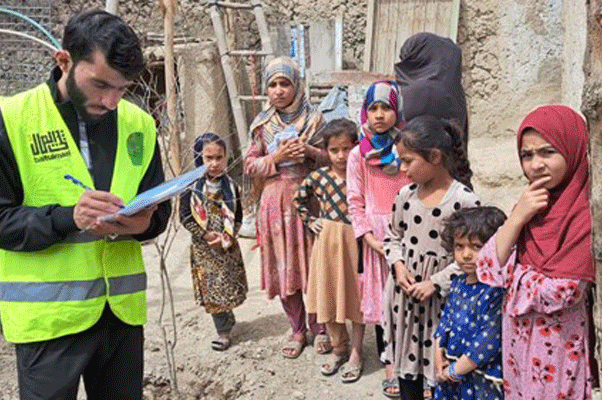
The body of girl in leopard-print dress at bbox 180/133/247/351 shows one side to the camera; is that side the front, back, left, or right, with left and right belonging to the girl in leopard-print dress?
front

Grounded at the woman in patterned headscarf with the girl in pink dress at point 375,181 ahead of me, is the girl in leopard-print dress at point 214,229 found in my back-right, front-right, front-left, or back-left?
back-right

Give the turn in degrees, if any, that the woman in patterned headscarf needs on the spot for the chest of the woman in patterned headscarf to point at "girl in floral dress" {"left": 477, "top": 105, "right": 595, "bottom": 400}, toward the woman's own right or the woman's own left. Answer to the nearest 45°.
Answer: approximately 45° to the woman's own left

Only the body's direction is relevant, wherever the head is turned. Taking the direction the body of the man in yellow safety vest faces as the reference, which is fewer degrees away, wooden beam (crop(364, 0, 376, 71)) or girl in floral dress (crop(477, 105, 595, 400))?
the girl in floral dress

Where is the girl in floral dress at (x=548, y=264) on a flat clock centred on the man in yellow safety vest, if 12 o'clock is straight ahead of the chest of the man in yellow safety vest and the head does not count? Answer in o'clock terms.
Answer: The girl in floral dress is roughly at 11 o'clock from the man in yellow safety vest.

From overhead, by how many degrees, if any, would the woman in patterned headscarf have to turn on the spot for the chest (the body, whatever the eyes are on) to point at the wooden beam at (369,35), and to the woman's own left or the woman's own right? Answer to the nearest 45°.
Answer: approximately 180°

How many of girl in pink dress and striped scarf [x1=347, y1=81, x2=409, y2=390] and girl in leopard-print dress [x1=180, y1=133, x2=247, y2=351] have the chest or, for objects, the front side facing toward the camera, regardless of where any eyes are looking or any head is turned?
2
